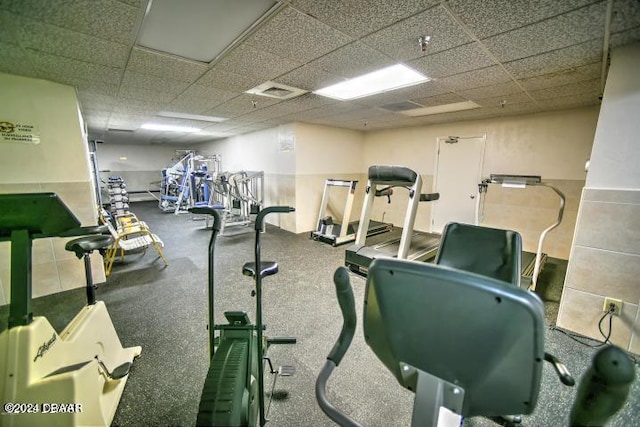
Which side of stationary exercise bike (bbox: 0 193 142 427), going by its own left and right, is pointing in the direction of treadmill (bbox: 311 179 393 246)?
back

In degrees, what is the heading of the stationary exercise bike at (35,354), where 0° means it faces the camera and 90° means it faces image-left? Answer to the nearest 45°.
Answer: approximately 45°

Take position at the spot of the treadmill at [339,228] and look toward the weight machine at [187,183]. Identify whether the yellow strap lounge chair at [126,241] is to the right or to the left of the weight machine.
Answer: left

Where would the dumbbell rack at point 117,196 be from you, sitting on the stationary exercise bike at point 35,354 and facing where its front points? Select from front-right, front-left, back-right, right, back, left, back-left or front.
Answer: back-right

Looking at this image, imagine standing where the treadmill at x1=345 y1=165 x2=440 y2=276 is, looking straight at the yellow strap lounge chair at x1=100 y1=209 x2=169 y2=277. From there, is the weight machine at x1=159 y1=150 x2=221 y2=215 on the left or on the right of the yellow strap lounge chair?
right

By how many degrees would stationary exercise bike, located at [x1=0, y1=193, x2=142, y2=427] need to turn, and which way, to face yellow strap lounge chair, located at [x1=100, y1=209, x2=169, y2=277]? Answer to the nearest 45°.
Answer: approximately 135° to its right
